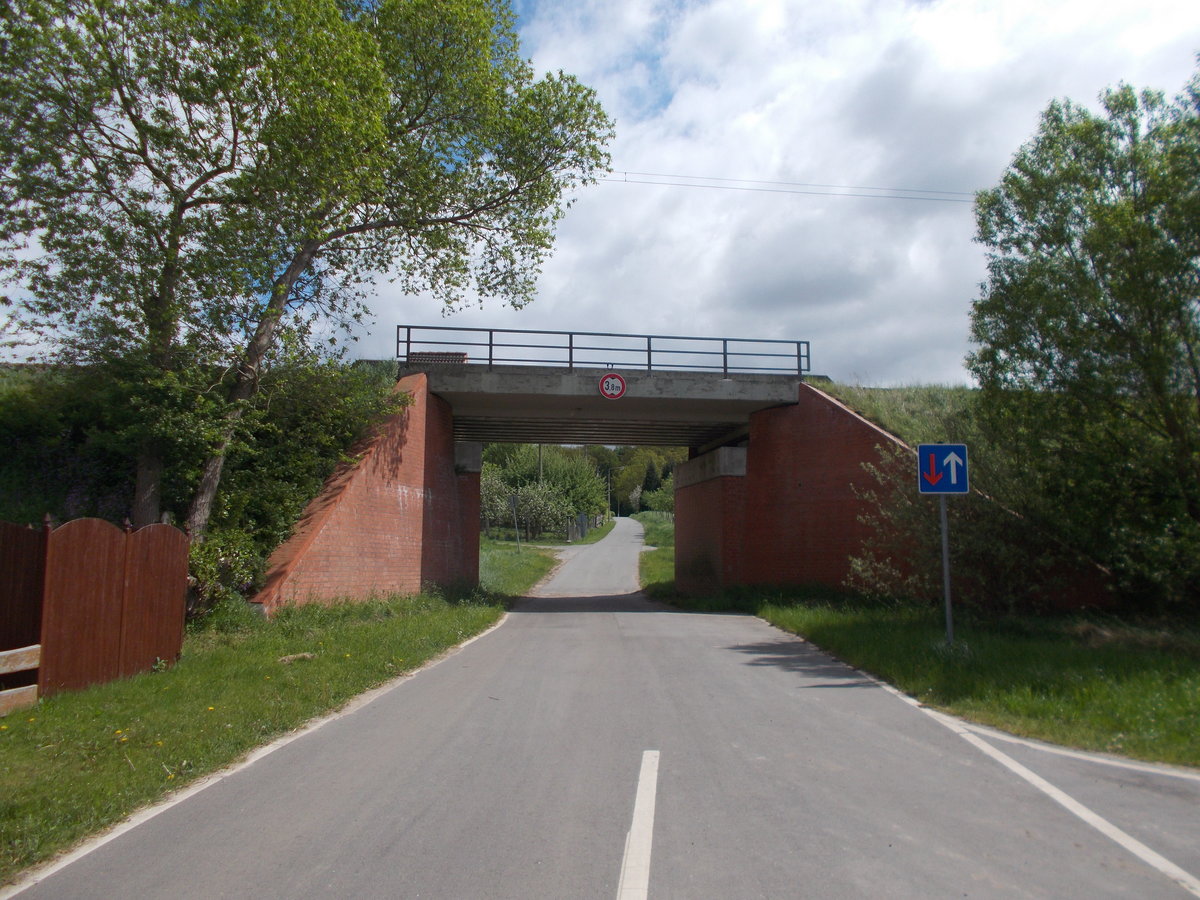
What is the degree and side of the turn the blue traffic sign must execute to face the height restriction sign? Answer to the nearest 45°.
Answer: approximately 135° to its right

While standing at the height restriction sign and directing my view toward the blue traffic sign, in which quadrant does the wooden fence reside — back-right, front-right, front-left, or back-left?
front-right

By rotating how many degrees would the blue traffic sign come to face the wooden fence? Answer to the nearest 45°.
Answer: approximately 45° to its right

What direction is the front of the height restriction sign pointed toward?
toward the camera

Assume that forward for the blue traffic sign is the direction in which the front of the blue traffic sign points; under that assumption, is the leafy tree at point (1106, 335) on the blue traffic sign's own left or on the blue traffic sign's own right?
on the blue traffic sign's own left

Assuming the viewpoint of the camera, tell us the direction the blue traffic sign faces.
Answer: facing the viewer

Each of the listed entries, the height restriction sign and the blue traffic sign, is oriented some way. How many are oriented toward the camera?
2

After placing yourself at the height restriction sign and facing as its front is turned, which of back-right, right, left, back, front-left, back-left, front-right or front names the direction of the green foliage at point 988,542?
front-left

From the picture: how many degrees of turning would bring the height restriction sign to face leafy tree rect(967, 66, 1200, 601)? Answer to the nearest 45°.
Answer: approximately 45° to its left

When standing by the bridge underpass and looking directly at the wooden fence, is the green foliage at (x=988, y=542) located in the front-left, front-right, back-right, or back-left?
front-left

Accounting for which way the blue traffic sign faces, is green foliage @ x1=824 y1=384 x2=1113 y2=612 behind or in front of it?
behind

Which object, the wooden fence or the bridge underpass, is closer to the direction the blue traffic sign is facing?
the wooden fence

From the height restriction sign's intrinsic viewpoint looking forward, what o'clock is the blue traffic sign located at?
The blue traffic sign is roughly at 11 o'clock from the height restriction sign.
